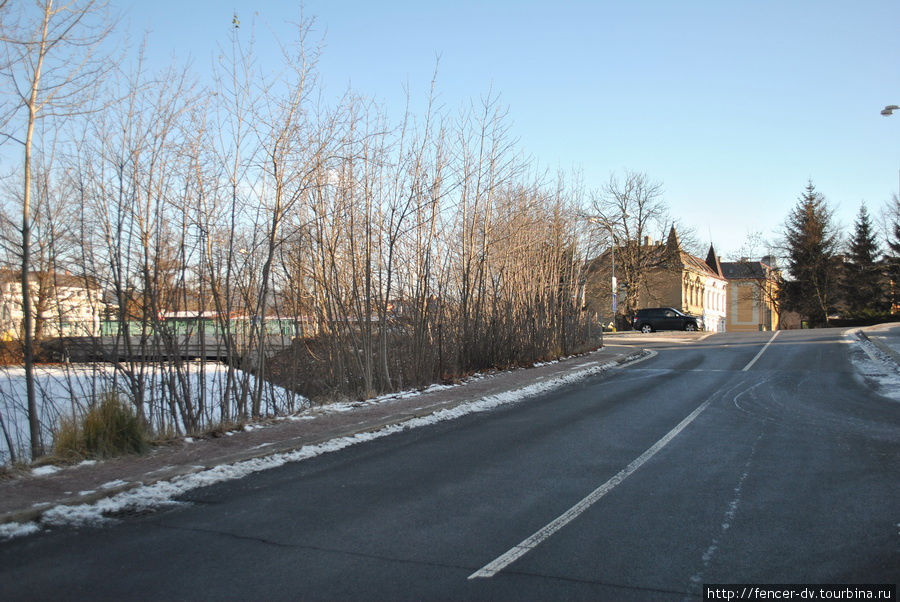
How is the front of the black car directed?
to the viewer's right

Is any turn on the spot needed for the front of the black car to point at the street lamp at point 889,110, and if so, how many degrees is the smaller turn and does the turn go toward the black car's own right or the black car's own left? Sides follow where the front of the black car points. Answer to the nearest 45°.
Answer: approximately 90° to the black car's own right

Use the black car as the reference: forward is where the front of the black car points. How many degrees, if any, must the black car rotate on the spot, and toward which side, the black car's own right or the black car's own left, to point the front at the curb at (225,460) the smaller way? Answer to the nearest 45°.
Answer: approximately 90° to the black car's own right

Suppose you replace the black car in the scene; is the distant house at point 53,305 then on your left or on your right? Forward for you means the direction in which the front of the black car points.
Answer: on your right
